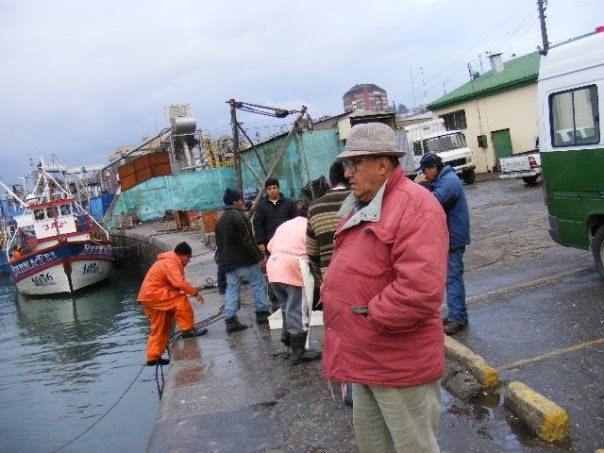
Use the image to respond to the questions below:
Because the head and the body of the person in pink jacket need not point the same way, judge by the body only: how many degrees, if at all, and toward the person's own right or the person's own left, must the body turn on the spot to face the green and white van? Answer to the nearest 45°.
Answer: approximately 45° to the person's own right

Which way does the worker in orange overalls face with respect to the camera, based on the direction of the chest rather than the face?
to the viewer's right

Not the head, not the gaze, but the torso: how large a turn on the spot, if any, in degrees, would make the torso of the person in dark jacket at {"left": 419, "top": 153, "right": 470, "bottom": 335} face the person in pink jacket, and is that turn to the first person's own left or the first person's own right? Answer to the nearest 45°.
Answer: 0° — they already face them

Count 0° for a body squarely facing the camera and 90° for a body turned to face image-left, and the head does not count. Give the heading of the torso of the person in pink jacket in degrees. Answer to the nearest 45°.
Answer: approximately 225°

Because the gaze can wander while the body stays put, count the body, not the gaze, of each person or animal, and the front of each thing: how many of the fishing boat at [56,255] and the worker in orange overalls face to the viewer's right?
1

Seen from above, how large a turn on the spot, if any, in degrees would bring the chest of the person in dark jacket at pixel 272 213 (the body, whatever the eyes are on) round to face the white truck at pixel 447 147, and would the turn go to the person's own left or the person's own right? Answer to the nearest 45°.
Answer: approximately 135° to the person's own left
